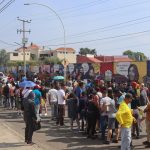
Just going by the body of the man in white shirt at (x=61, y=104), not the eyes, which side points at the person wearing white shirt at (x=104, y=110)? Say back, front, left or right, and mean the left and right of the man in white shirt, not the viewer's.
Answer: right

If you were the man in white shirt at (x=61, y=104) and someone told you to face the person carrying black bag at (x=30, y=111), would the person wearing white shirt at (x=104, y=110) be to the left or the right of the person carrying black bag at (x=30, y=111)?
left

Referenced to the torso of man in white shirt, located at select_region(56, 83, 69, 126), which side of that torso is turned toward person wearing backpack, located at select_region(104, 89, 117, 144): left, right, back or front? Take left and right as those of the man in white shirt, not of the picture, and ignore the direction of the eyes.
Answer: right
